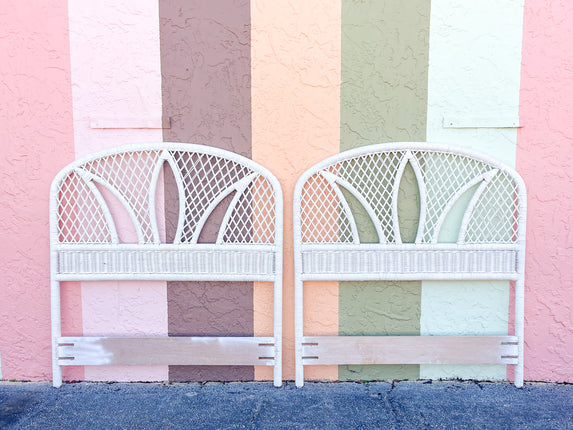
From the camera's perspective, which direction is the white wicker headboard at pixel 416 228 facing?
toward the camera

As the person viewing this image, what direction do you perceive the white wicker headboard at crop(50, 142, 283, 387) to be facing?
facing the viewer

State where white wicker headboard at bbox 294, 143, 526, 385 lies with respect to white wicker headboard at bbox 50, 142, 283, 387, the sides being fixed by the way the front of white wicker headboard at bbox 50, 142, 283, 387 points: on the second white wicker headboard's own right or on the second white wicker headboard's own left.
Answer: on the second white wicker headboard's own left

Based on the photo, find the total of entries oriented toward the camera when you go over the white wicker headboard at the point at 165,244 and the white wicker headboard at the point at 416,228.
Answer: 2

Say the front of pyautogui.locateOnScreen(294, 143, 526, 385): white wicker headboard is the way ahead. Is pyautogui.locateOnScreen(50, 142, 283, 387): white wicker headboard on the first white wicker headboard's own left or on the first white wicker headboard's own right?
on the first white wicker headboard's own right
